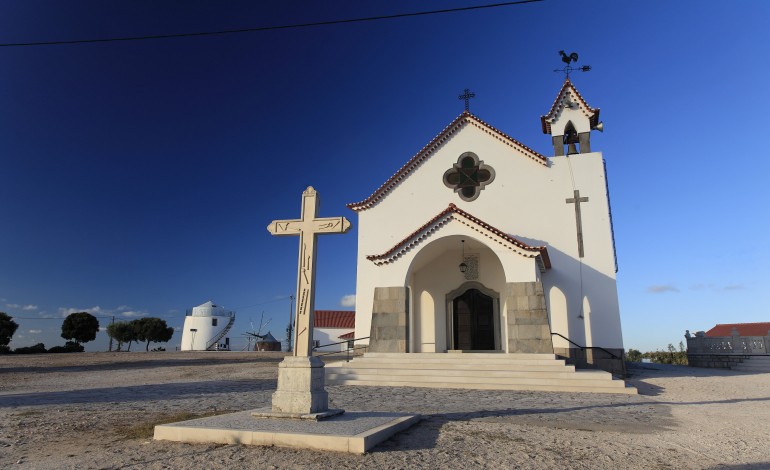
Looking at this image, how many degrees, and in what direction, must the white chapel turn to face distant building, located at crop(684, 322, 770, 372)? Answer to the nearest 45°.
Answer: approximately 135° to its left

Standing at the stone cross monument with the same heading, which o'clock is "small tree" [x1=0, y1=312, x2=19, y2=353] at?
The small tree is roughly at 5 o'clock from the stone cross monument.

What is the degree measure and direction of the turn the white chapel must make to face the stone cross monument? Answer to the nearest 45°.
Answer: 0° — it already faces it

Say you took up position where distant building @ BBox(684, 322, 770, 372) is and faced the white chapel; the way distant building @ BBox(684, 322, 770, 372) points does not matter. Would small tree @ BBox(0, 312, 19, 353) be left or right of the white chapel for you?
right

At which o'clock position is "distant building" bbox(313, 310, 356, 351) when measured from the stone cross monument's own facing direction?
The distant building is roughly at 6 o'clock from the stone cross monument.

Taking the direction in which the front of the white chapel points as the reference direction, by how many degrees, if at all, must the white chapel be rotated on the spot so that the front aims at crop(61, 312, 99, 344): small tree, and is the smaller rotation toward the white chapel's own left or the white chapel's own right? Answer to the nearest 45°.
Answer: approximately 135° to the white chapel's own right

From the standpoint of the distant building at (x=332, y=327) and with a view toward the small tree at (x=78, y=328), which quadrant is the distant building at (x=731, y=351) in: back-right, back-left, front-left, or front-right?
back-left

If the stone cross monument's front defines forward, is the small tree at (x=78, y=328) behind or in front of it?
behind

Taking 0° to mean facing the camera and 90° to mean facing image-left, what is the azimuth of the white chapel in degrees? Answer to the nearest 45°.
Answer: approximately 0°

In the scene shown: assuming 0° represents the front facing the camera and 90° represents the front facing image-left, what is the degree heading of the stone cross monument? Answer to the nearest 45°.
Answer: approximately 0°

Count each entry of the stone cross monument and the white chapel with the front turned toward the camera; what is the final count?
2
